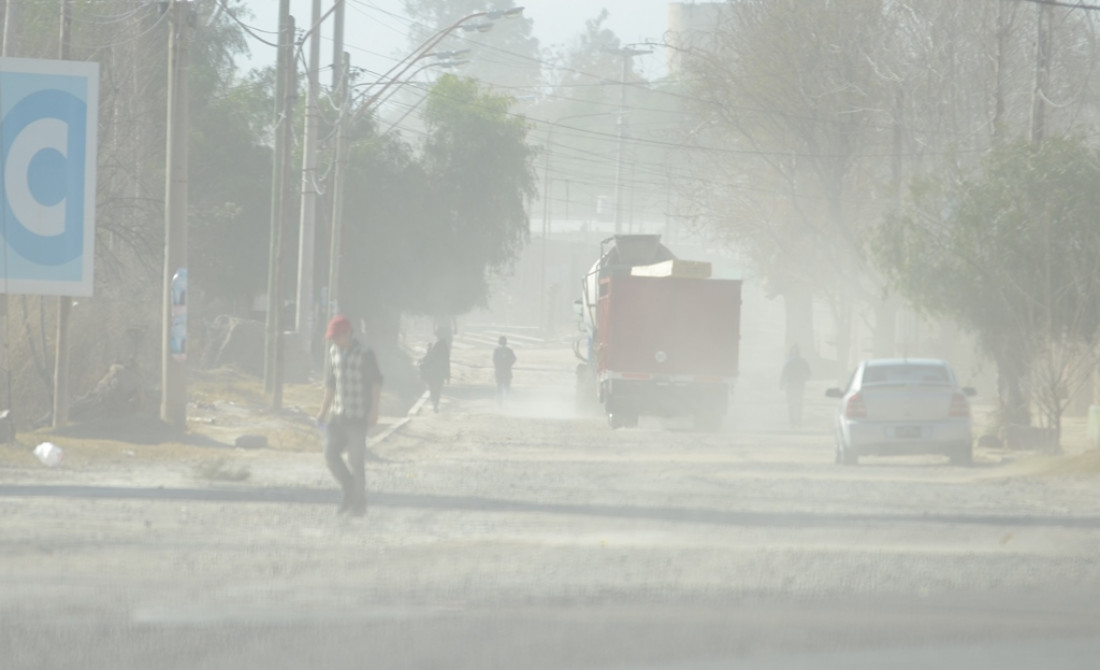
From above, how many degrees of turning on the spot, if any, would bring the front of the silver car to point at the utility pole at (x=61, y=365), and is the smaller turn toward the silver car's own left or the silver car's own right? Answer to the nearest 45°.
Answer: approximately 90° to the silver car's own left

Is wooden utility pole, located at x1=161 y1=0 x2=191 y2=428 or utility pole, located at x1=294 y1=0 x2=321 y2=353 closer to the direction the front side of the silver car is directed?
the utility pole

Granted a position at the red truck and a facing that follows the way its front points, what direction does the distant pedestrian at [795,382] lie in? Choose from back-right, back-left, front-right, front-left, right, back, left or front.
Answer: front-right

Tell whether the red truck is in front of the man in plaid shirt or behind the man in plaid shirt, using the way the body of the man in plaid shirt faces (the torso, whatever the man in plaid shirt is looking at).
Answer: behind

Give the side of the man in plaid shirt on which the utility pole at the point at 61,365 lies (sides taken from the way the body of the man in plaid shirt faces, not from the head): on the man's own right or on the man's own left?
on the man's own right

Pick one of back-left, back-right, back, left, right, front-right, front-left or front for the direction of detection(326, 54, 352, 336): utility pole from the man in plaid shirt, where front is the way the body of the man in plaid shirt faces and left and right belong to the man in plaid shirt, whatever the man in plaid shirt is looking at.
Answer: back-right

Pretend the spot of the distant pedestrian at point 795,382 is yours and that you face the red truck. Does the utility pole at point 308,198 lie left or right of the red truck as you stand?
right

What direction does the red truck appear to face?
away from the camera

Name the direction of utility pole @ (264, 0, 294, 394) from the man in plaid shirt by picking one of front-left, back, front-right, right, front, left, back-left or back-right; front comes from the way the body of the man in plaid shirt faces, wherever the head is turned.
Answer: back-right

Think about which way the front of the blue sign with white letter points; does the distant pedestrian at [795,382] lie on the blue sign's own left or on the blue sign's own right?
on the blue sign's own left

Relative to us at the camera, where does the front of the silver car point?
facing away from the viewer

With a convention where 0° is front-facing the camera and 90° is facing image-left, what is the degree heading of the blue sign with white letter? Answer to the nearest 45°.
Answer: approximately 0°
